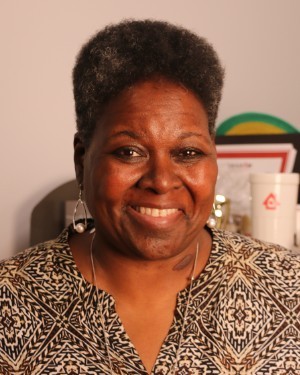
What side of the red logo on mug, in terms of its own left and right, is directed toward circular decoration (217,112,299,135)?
back

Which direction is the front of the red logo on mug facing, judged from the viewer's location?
facing the viewer

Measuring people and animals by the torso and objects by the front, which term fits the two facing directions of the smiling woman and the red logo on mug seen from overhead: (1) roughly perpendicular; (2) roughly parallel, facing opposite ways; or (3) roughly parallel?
roughly parallel

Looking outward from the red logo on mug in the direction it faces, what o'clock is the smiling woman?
The smiling woman is roughly at 1 o'clock from the red logo on mug.

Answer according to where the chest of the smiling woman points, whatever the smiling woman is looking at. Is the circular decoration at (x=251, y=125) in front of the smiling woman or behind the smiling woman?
behind

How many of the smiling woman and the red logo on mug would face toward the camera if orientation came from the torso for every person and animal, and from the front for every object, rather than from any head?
2

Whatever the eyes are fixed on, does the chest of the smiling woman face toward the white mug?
no

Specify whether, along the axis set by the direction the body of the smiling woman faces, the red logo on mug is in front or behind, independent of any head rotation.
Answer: behind

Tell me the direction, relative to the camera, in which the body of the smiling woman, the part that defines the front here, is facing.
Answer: toward the camera
